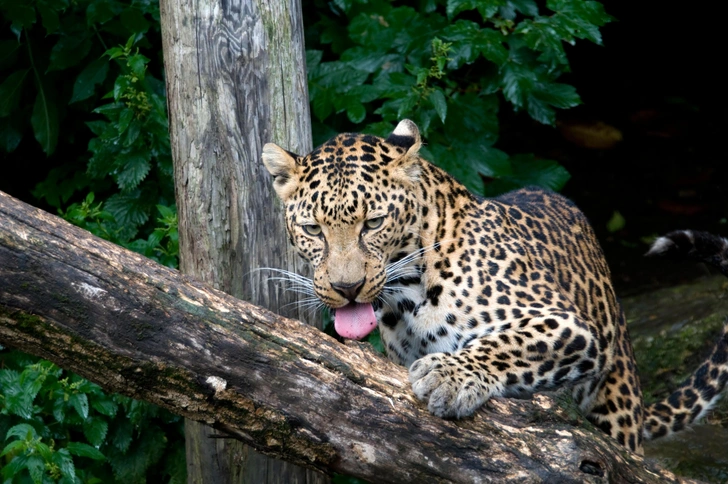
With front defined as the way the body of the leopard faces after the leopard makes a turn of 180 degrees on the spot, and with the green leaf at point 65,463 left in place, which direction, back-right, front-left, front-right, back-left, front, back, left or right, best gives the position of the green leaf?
back-left

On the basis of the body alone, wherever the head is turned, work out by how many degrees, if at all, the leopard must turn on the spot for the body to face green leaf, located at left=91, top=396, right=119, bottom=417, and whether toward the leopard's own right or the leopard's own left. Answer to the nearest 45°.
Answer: approximately 45° to the leopard's own right

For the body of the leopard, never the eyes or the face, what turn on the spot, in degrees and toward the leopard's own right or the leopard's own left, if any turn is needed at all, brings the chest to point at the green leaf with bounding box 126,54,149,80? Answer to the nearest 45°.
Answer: approximately 90° to the leopard's own right

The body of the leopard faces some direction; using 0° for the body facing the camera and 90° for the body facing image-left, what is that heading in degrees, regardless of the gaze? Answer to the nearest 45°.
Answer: approximately 45°

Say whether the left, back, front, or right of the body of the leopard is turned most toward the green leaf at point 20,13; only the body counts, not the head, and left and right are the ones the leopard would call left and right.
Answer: right

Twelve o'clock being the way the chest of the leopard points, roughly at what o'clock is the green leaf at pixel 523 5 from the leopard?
The green leaf is roughly at 5 o'clock from the leopard.

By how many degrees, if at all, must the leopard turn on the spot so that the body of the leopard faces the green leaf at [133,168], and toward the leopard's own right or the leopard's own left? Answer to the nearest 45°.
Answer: approximately 90° to the leopard's own right

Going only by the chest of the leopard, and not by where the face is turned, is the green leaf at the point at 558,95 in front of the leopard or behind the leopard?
behind

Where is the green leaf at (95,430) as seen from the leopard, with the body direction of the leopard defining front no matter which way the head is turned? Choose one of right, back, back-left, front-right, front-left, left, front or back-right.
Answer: front-right

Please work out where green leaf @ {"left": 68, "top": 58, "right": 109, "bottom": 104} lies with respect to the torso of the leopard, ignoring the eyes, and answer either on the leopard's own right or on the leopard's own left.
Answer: on the leopard's own right

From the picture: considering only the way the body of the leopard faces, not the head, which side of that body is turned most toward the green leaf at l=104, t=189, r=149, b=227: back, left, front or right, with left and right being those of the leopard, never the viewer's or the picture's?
right

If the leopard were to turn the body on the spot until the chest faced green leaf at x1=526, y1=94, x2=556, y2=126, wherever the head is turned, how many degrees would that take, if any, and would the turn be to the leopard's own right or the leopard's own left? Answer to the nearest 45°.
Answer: approximately 135° to the leopard's own right

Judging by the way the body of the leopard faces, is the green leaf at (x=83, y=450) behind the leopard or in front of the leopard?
in front

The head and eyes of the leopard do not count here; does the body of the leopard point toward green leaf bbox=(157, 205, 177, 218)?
no
